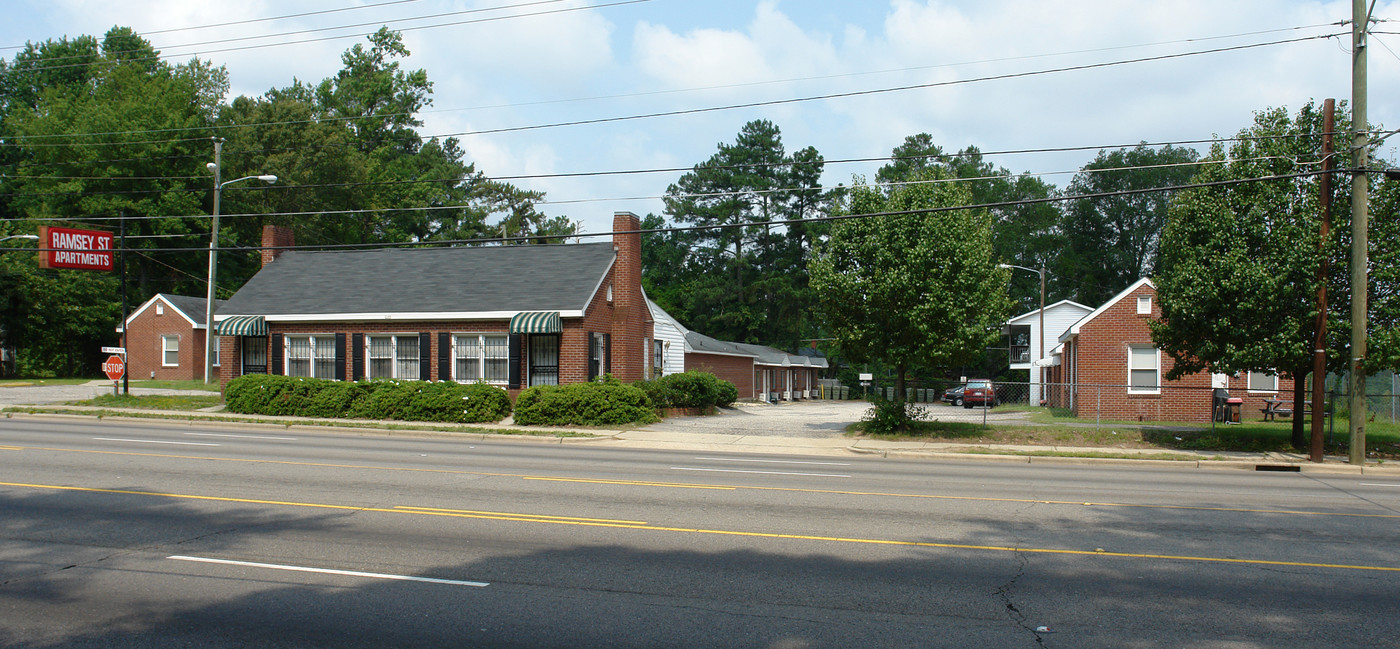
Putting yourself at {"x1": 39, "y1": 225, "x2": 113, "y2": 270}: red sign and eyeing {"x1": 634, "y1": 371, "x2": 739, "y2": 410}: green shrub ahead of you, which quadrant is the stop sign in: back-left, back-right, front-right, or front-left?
front-right

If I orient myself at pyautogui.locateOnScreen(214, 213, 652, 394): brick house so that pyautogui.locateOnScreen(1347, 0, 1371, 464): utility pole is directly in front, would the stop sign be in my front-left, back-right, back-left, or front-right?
back-right

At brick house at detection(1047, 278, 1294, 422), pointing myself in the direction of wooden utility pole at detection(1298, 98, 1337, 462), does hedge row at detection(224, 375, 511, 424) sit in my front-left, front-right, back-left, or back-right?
front-right

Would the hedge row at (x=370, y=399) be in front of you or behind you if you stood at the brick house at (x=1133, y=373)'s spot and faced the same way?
in front

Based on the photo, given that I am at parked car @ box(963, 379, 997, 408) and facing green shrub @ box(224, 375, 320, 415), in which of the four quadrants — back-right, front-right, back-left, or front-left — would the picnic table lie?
front-left

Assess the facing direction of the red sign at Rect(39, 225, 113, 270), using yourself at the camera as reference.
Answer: facing the viewer and to the right of the viewer

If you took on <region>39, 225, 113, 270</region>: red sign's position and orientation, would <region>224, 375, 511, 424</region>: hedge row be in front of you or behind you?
in front

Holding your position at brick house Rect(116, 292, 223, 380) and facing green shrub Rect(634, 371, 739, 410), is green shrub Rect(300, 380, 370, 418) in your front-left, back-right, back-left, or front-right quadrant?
front-right
